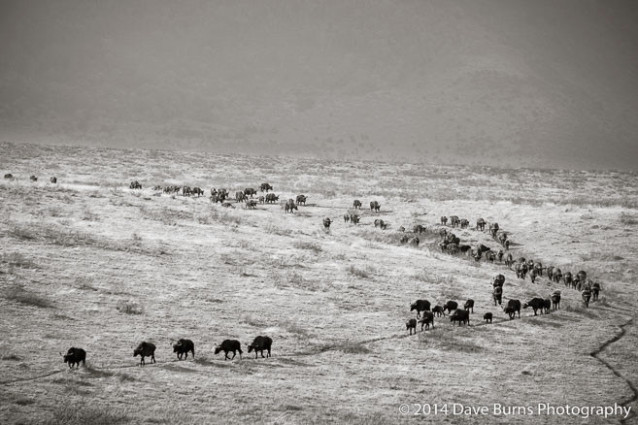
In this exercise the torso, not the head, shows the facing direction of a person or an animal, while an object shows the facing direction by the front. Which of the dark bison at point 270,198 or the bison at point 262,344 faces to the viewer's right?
the dark bison

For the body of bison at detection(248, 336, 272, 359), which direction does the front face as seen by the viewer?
to the viewer's left

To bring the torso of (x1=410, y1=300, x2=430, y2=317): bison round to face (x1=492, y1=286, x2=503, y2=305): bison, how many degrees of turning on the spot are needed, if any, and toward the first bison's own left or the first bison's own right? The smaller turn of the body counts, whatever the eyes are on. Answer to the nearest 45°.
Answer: approximately 135° to the first bison's own right

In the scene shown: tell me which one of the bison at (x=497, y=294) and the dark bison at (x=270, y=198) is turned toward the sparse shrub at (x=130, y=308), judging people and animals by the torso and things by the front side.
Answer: the bison

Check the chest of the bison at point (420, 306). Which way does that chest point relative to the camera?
to the viewer's left

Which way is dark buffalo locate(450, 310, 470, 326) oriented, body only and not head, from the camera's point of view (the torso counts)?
to the viewer's left
